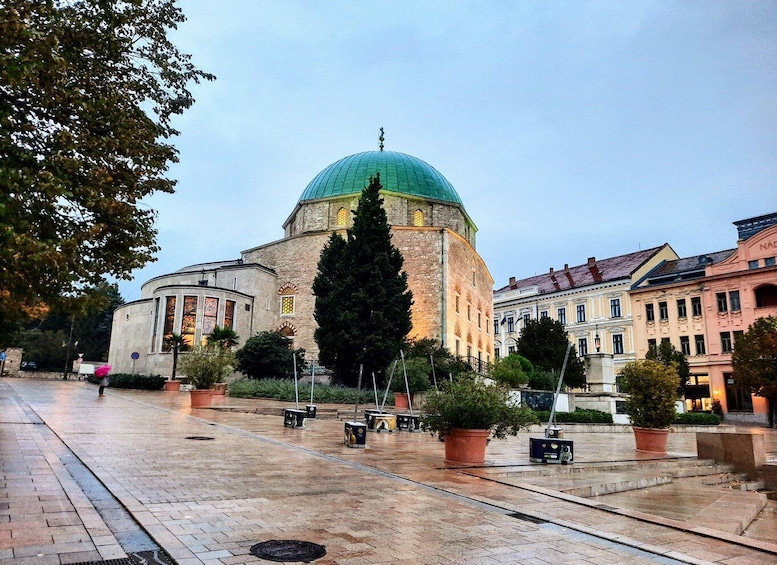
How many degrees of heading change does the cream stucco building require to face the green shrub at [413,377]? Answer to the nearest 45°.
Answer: approximately 45° to its left

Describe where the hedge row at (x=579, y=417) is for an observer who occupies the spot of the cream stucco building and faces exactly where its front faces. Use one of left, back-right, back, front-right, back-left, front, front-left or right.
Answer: front-left

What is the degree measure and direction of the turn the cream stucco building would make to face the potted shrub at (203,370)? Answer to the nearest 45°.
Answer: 0° — it already faces it

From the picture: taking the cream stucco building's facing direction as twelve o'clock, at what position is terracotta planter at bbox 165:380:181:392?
The terracotta planter is roughly at 12 o'clock from the cream stucco building.

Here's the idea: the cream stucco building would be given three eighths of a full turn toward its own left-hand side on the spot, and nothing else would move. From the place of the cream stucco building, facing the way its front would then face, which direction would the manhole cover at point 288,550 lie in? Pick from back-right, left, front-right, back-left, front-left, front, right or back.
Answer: right

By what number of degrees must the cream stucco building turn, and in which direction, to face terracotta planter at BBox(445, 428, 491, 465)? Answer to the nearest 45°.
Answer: approximately 45° to its left

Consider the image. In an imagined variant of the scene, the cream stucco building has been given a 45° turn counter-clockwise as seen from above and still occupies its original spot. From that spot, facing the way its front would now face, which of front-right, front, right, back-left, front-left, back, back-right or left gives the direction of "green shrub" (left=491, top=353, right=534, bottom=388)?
front

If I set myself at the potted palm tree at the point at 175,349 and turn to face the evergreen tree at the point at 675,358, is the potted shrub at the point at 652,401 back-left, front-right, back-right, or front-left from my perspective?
front-right

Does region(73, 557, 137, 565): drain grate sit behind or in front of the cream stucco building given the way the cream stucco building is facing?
in front

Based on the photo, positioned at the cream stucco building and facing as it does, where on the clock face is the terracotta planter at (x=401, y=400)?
The terracotta planter is roughly at 11 o'clock from the cream stucco building.

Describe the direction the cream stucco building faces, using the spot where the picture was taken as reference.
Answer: facing the viewer and to the left of the viewer

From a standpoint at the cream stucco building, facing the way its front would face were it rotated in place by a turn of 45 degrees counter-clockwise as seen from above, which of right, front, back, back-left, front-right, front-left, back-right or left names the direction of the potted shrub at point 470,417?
front

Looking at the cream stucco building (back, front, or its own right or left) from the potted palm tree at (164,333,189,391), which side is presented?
front

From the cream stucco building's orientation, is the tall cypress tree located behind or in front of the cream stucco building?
in front
